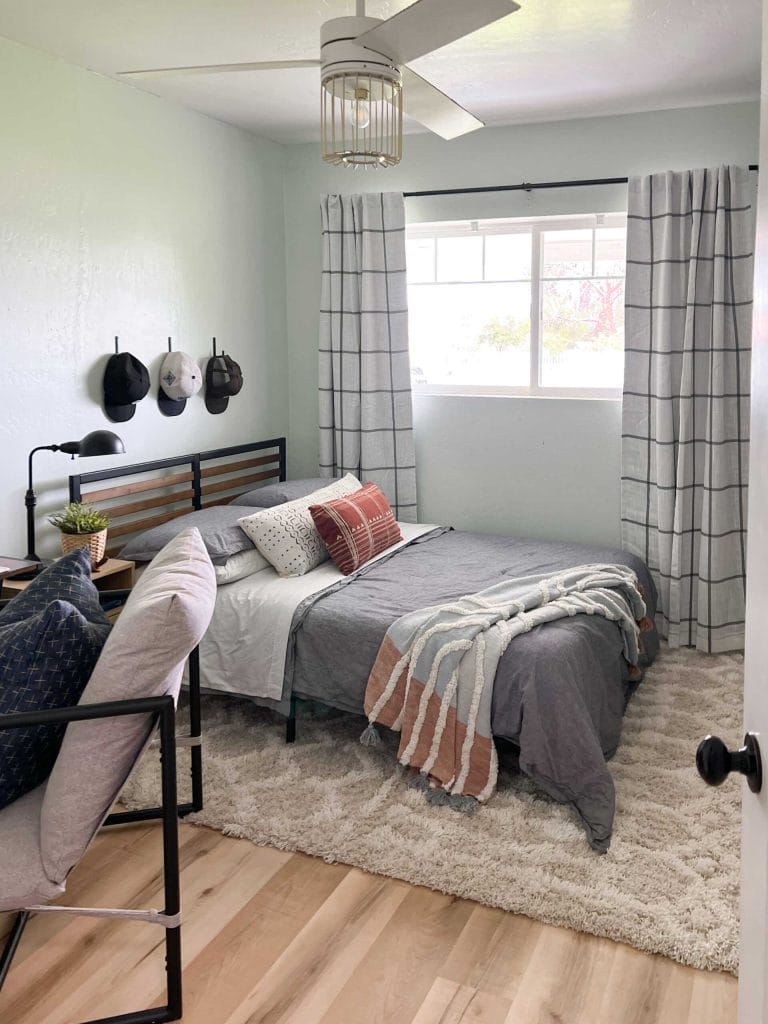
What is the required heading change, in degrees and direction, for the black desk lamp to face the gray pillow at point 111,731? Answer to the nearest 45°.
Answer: approximately 90° to its right

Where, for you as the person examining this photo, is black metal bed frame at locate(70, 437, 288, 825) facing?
facing the viewer and to the right of the viewer

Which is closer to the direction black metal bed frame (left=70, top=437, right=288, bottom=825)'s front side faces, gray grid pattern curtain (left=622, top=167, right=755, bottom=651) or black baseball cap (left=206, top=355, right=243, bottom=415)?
the gray grid pattern curtain

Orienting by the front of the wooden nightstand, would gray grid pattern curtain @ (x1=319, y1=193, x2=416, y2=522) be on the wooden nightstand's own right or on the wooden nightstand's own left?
on the wooden nightstand's own left

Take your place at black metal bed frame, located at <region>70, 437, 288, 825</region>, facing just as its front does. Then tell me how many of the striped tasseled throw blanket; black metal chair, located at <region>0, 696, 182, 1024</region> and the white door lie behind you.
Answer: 0

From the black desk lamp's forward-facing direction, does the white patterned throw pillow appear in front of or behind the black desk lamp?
in front

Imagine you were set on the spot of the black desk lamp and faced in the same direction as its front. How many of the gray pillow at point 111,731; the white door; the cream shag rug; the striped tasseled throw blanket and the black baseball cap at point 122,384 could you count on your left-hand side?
1

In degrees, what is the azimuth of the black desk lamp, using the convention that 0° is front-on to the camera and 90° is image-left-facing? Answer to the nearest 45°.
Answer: approximately 270°

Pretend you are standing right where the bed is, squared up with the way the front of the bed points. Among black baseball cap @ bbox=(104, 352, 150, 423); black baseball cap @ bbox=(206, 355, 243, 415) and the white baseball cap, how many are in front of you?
0

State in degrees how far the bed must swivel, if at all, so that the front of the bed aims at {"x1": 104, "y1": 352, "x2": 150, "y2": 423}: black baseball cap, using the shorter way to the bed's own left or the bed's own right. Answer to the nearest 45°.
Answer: approximately 180°

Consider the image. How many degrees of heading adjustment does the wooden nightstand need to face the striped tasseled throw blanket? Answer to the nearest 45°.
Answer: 0° — it already faces it
